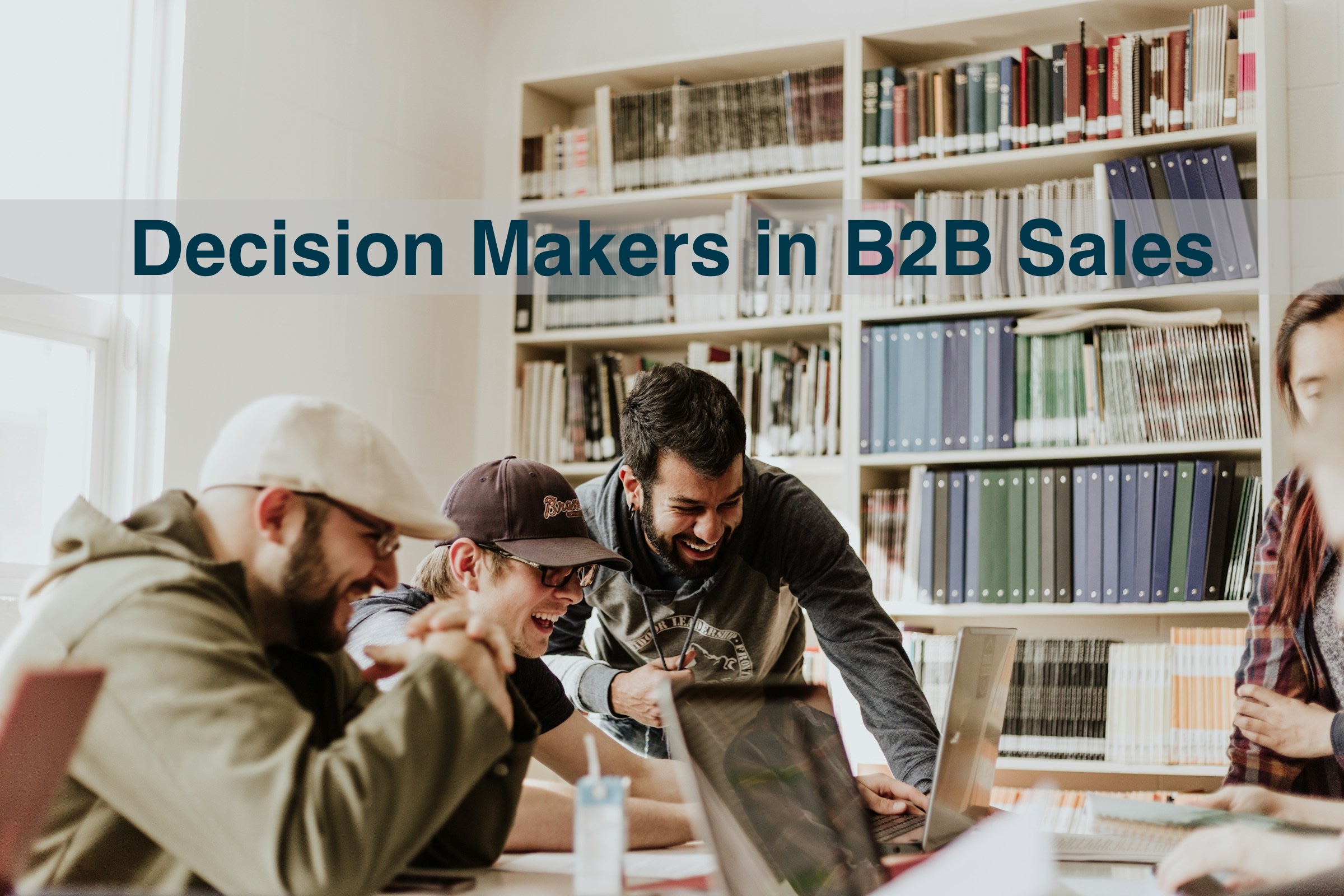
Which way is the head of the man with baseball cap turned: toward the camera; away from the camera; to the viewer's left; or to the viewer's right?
to the viewer's right

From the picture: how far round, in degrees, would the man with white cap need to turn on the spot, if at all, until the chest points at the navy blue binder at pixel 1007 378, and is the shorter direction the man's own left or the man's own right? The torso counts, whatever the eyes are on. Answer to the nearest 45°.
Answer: approximately 45° to the man's own left

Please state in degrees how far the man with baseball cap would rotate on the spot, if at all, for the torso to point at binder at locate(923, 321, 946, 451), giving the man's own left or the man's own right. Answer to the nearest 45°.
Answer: approximately 90° to the man's own left

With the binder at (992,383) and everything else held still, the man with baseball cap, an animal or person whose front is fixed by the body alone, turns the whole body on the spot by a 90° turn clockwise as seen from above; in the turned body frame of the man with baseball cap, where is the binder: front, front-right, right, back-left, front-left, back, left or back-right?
back

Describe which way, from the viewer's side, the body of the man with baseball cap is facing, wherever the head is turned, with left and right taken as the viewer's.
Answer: facing the viewer and to the right of the viewer

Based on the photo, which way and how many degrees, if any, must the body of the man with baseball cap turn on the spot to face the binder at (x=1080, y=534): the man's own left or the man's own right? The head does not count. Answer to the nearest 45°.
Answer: approximately 90° to the man's own left

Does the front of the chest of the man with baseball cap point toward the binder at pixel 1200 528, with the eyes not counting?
no

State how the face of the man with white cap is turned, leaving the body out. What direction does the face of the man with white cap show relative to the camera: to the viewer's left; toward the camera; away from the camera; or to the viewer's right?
to the viewer's right

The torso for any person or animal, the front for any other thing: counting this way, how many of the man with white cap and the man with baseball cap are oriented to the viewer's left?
0

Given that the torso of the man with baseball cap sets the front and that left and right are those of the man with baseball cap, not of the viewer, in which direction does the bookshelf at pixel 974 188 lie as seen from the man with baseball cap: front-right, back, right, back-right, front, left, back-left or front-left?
left

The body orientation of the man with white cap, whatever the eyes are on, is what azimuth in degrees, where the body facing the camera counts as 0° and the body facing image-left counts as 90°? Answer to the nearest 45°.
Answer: approximately 270°

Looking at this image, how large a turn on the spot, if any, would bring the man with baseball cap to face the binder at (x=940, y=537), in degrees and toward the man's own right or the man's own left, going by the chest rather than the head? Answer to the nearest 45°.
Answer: approximately 90° to the man's own left

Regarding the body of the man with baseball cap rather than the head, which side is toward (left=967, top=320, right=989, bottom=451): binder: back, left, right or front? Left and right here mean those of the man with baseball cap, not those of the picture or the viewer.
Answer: left

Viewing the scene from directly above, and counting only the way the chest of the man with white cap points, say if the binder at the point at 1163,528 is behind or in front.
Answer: in front

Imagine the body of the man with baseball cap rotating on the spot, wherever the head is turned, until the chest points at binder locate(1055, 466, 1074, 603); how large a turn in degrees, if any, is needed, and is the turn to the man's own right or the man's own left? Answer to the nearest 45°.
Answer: approximately 90° to the man's own left
